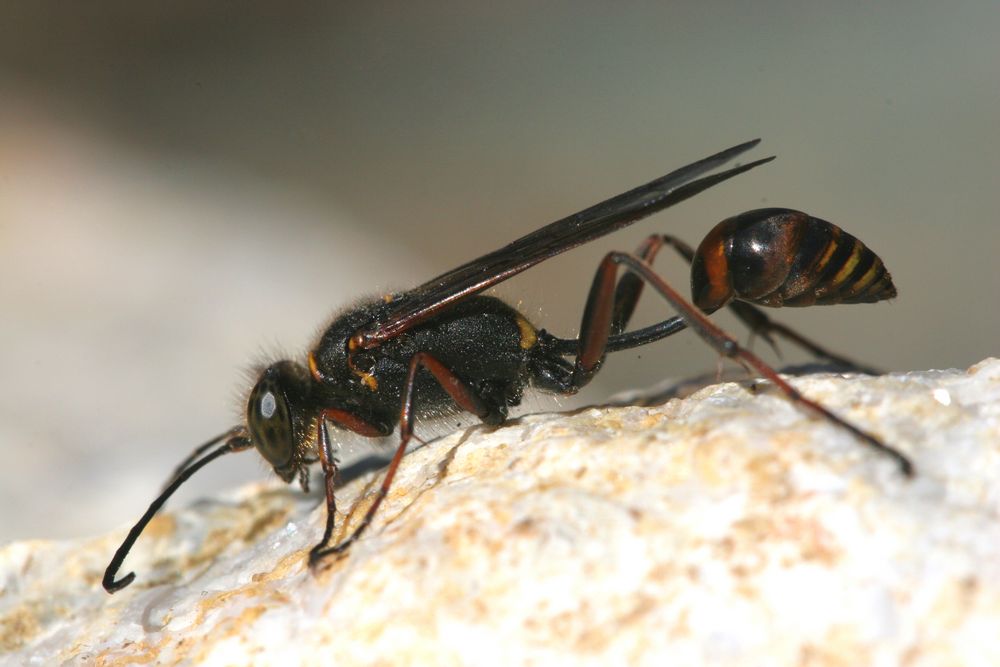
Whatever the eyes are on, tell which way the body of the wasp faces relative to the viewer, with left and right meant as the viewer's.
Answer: facing to the left of the viewer
